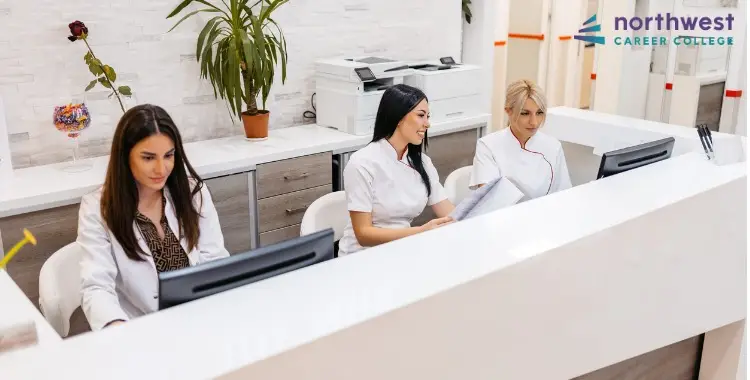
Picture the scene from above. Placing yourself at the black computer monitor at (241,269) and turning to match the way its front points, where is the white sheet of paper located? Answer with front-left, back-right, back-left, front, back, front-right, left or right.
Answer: right

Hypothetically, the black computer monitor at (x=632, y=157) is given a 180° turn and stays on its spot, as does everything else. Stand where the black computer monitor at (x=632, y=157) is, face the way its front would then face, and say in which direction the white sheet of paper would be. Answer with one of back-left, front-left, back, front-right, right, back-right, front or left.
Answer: right

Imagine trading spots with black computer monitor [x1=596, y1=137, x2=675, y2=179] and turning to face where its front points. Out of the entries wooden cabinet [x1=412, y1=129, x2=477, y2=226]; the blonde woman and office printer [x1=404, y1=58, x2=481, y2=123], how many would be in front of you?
3

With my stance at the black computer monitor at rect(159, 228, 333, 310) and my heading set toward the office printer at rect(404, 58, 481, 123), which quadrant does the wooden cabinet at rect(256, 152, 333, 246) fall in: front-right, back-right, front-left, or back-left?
front-left

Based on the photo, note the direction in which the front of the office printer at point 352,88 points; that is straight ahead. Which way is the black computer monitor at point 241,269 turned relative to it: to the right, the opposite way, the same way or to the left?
the opposite way

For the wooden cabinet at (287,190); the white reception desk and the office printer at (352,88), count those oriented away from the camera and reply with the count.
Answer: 0

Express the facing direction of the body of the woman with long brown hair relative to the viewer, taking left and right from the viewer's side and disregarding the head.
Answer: facing the viewer and to the right of the viewer

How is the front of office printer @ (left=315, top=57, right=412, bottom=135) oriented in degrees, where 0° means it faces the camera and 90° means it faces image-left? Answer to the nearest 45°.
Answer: approximately 315°

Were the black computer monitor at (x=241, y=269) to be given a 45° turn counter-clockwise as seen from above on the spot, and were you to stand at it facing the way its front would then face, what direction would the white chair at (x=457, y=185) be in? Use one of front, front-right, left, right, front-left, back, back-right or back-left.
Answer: back-right

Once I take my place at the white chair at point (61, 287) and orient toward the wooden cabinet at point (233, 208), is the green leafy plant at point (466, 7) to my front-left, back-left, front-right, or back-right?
front-right

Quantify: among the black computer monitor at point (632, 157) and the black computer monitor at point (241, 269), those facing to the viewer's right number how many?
0

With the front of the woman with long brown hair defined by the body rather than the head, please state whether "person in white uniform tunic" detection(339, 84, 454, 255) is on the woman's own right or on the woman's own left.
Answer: on the woman's own left

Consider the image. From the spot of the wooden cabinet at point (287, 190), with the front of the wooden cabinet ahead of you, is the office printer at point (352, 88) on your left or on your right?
on your left

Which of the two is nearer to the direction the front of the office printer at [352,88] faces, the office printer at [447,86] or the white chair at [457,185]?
the white chair

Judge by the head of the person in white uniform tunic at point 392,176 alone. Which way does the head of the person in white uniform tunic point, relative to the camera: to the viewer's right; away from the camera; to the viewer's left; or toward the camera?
to the viewer's right

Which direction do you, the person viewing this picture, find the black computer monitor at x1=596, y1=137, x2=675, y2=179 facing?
facing away from the viewer and to the left of the viewer
